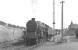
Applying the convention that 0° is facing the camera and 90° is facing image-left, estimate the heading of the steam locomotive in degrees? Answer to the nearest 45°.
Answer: approximately 45°
